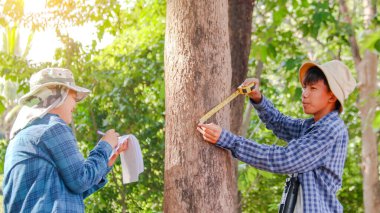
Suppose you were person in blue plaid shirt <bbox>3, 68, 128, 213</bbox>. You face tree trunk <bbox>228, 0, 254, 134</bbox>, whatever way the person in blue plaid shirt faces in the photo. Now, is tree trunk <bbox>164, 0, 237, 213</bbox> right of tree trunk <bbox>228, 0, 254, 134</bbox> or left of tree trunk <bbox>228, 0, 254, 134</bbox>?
right

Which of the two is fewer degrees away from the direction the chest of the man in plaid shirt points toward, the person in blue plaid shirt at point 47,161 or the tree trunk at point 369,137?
the person in blue plaid shirt

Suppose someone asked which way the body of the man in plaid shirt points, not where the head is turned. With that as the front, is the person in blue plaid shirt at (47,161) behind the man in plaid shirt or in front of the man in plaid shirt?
in front

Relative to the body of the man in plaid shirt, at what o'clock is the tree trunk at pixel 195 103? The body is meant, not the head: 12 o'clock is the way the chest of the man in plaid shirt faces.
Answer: The tree trunk is roughly at 12 o'clock from the man in plaid shirt.

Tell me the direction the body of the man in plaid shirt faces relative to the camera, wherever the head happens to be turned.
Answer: to the viewer's left

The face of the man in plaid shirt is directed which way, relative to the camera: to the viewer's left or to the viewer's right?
to the viewer's left
